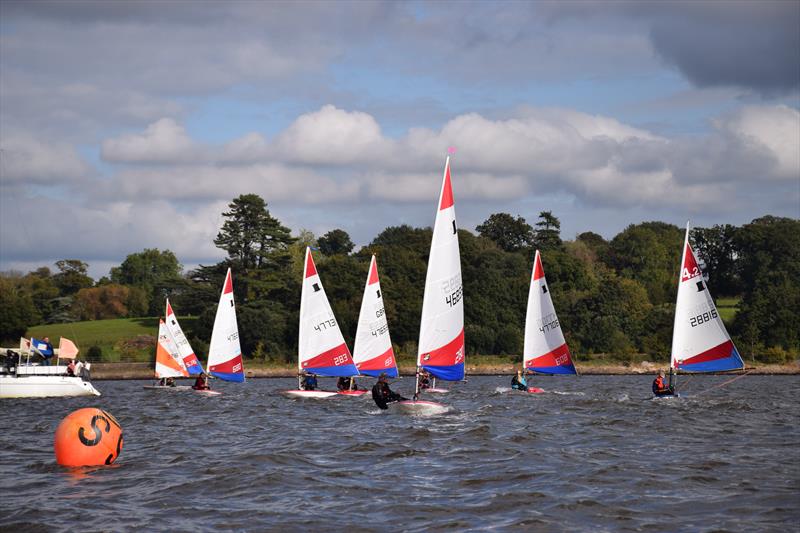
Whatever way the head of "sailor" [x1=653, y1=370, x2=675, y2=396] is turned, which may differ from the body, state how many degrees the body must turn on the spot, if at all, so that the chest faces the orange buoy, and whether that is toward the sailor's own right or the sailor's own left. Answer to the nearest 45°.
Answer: approximately 90° to the sailor's own right

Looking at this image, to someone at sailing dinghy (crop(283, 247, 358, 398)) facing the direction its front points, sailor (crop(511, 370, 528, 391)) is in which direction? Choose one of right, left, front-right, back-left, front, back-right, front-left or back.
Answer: back-left

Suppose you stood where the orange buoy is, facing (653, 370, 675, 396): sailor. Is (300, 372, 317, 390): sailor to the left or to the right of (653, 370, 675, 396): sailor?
left

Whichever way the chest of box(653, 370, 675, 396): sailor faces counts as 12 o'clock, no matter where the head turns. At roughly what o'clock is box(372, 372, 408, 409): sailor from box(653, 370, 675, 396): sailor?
box(372, 372, 408, 409): sailor is roughly at 3 o'clock from box(653, 370, 675, 396): sailor.

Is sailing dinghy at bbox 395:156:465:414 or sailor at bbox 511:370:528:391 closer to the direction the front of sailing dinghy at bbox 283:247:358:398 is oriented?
the sailing dinghy

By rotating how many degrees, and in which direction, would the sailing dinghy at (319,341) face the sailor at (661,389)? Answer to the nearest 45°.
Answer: approximately 90° to its left

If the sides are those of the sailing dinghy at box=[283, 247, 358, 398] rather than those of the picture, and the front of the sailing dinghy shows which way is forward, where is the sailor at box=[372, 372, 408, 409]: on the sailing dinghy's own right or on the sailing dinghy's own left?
on the sailing dinghy's own left

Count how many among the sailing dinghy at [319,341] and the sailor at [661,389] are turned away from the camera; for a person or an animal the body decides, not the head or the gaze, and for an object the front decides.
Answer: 0

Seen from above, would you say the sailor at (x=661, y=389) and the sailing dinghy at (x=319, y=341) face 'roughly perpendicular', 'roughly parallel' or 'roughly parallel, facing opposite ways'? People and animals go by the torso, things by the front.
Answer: roughly perpendicular
